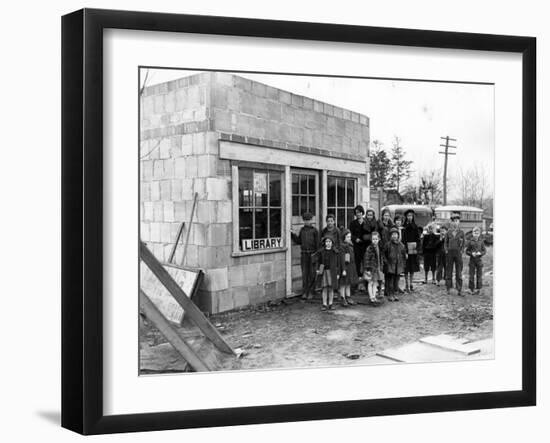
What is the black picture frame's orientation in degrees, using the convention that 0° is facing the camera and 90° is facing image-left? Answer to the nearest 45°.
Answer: approximately 315°
